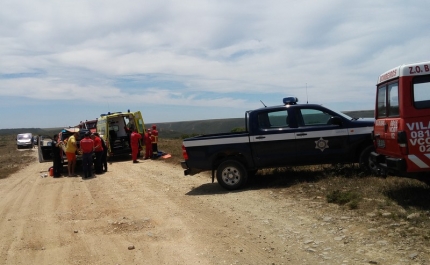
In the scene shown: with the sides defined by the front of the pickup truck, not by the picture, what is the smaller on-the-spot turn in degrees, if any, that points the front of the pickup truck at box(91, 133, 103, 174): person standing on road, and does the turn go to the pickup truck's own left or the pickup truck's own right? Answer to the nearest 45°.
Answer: approximately 135° to the pickup truck's own left

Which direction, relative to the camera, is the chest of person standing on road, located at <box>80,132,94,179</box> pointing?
away from the camera

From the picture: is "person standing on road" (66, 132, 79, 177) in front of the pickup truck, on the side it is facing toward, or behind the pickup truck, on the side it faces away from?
behind

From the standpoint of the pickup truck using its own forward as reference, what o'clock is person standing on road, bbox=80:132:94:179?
The person standing on road is roughly at 7 o'clock from the pickup truck.

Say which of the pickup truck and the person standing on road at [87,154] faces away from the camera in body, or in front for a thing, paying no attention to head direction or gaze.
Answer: the person standing on road

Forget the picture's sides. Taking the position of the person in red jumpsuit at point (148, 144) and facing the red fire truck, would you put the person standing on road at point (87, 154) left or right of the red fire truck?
right

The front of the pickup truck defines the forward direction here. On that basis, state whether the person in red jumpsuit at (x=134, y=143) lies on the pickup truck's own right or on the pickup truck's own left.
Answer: on the pickup truck's own left

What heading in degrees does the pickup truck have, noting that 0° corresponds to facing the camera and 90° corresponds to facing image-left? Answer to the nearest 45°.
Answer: approximately 270°

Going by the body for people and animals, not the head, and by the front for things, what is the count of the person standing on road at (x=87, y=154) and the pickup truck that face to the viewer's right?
1

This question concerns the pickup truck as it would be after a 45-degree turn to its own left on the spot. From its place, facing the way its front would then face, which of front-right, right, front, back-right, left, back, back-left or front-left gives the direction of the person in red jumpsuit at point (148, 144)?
left

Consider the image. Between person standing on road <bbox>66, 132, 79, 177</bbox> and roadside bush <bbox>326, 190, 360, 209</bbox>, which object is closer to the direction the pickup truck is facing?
the roadside bush

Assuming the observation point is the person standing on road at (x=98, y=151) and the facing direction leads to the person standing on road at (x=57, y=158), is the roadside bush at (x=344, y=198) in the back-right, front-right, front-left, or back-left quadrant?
back-left

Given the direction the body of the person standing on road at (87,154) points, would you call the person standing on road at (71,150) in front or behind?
in front
